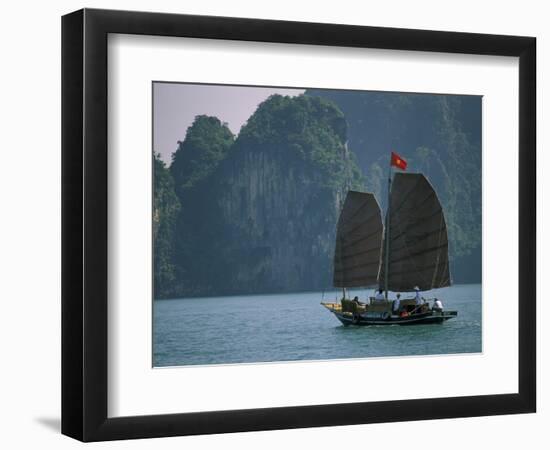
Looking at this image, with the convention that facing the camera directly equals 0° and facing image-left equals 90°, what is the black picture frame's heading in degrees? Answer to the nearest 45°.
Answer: approximately 315°

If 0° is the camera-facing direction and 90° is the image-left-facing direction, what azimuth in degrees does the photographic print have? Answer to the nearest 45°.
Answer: approximately 315°
